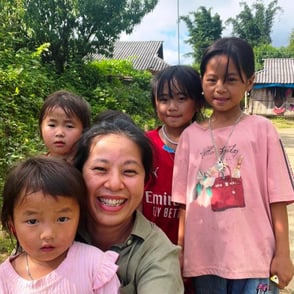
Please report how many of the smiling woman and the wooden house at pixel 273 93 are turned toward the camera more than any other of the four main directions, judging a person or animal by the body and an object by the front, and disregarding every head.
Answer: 2

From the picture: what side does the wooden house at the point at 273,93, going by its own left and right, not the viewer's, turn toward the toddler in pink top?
front

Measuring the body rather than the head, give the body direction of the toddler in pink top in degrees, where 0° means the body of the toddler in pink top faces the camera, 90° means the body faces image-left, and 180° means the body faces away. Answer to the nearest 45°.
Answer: approximately 0°

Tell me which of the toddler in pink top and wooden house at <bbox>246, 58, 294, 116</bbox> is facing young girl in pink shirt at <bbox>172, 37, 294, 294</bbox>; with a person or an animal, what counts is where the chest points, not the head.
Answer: the wooden house

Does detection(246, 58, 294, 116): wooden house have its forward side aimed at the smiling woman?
yes

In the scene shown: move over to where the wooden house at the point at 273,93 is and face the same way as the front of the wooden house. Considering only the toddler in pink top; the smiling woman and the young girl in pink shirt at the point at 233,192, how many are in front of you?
3

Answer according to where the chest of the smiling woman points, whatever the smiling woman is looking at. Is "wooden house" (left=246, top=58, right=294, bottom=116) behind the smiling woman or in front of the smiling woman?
behind

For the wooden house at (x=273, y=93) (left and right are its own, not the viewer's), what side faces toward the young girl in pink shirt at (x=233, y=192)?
front
